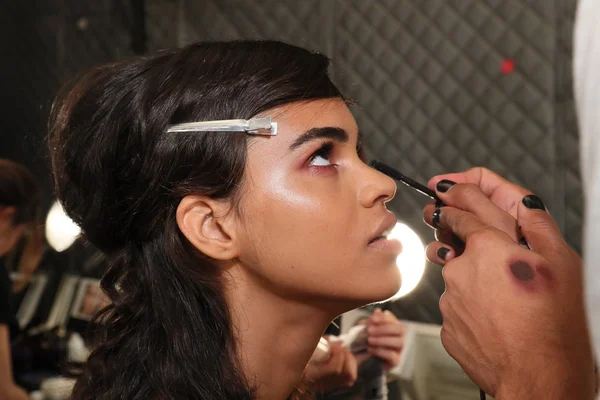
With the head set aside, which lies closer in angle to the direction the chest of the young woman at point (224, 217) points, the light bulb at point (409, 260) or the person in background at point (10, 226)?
the light bulb

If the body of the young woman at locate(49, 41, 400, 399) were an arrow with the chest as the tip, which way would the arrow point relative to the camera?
to the viewer's right

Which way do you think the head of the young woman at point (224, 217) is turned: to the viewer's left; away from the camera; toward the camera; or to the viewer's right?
to the viewer's right

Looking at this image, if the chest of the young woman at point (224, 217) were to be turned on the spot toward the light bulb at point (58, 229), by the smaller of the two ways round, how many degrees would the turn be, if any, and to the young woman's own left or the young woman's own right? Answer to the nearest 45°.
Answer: approximately 135° to the young woman's own left

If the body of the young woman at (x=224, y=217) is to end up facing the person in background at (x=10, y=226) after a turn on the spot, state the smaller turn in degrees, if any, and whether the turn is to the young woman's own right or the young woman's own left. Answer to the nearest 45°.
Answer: approximately 135° to the young woman's own left
